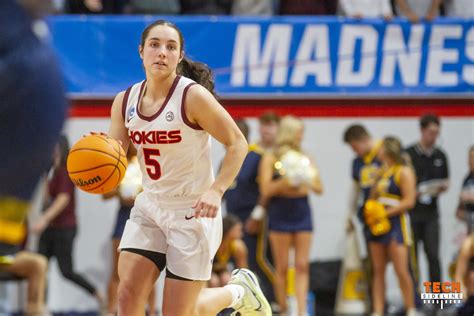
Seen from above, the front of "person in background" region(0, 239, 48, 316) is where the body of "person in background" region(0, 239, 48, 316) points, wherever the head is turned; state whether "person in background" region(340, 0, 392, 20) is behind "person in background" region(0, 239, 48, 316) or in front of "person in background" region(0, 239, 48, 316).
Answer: in front

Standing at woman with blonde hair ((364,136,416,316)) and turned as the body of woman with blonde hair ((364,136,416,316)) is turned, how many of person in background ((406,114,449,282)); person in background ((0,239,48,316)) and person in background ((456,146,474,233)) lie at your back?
2

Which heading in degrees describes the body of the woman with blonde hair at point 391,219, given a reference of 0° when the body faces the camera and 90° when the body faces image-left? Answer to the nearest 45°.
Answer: approximately 45°

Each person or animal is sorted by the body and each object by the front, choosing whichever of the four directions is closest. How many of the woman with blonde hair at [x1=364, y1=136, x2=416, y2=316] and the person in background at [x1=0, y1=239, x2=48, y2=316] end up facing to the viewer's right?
1

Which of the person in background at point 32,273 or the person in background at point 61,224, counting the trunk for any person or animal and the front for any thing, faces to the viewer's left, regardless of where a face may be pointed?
the person in background at point 61,224

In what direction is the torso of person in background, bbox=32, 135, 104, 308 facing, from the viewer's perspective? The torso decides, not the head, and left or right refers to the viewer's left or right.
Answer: facing to the left of the viewer

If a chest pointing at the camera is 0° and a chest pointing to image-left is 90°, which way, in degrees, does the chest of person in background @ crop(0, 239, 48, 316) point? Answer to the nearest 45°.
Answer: approximately 270°

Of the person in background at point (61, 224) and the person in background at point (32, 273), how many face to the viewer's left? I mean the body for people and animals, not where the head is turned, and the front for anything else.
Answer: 1

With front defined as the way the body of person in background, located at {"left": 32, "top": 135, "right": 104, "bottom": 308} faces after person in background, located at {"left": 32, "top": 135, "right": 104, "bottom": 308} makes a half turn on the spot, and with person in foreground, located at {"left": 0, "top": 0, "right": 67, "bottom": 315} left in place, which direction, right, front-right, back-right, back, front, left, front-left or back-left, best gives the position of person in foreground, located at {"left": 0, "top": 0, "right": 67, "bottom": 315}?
right

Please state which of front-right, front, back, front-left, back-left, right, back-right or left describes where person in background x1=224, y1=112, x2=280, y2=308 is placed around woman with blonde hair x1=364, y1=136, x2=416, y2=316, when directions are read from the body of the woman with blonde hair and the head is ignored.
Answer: front-right

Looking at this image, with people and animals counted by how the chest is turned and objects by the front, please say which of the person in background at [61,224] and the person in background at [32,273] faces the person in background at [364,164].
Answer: the person in background at [32,273]
